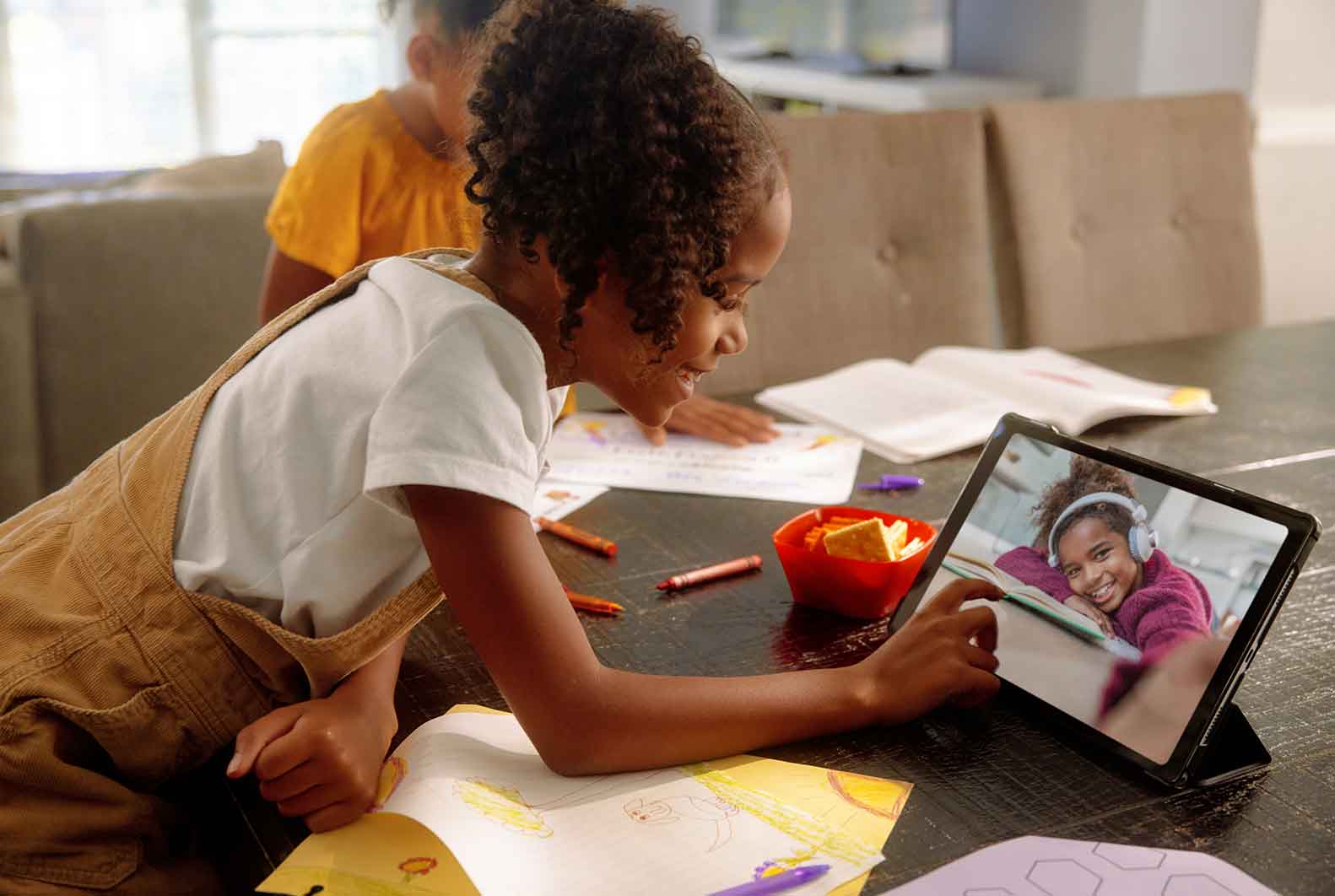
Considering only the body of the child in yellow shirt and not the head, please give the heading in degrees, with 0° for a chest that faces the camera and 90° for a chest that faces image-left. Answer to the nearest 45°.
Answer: approximately 315°

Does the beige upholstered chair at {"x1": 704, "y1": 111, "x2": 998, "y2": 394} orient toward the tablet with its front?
yes

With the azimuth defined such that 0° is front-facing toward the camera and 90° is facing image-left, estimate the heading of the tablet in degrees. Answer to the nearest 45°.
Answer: approximately 45°

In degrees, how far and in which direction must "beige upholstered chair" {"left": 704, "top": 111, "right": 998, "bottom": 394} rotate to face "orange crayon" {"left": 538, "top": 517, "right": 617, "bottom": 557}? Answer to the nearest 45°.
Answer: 0° — it already faces it

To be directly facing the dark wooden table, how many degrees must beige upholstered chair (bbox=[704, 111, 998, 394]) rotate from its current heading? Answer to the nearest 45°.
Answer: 0° — it already faces it
